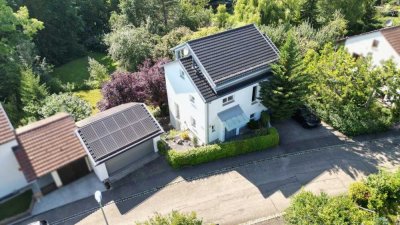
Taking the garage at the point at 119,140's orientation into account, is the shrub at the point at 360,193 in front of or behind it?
in front

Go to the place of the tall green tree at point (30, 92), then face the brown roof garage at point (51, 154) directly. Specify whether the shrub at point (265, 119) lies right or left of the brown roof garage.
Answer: left

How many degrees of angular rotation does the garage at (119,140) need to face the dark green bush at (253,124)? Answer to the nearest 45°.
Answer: approximately 45° to its left

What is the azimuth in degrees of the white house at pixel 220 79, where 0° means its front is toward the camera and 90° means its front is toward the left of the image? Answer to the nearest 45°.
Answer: approximately 315°

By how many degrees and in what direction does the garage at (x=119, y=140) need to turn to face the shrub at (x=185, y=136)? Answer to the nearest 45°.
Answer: approximately 45° to its left

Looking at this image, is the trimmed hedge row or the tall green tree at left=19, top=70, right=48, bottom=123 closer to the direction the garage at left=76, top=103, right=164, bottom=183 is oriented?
the trimmed hedge row

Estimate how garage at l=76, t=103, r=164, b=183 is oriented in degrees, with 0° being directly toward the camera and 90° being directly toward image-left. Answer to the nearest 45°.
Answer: approximately 315°

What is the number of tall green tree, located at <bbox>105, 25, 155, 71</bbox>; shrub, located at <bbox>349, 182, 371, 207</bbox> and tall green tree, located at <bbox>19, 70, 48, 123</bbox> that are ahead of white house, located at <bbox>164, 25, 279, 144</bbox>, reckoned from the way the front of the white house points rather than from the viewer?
1

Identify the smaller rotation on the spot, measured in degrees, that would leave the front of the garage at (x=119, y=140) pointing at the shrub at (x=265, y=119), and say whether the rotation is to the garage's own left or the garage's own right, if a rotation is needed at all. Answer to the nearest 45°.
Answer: approximately 45° to the garage's own left
